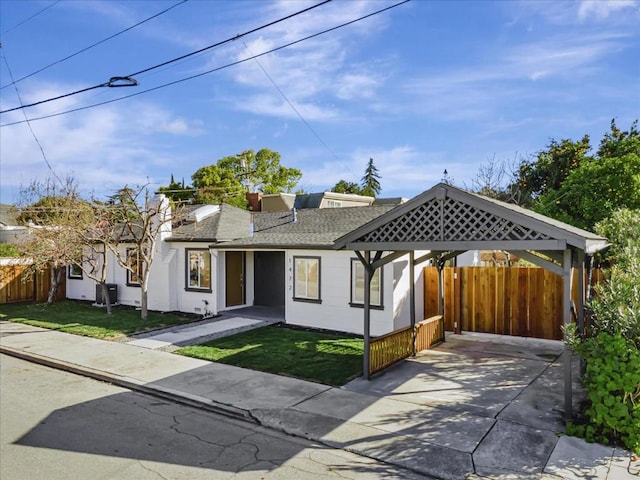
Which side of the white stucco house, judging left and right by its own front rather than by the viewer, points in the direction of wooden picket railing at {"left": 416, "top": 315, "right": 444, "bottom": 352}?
left

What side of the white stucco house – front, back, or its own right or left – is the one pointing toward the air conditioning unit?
right

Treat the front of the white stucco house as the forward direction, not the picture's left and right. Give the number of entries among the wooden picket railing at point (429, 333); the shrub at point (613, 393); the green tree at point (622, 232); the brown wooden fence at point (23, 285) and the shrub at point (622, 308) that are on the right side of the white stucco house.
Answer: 1

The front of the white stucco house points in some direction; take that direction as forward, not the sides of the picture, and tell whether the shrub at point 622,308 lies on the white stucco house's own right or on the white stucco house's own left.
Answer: on the white stucco house's own left

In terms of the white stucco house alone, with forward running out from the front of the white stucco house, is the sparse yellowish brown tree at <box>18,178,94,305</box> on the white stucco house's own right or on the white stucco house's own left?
on the white stucco house's own right

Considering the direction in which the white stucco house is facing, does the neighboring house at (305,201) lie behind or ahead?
behind

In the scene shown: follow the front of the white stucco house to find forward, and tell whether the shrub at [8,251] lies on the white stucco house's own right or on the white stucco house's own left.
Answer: on the white stucco house's own right

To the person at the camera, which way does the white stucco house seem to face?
facing the viewer and to the left of the viewer

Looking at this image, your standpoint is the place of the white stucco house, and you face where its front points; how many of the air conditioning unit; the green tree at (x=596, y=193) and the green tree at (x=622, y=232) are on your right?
1

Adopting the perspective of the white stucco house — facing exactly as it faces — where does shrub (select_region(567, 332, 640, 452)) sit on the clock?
The shrub is roughly at 10 o'clock from the white stucco house.

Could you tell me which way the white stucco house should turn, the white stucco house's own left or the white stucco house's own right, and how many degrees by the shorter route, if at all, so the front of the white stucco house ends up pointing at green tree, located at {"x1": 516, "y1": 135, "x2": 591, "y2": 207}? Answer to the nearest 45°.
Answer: approximately 180°

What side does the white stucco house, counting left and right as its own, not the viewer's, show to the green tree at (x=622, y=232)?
left

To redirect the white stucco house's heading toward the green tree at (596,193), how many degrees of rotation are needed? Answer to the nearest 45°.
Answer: approximately 90° to its left
